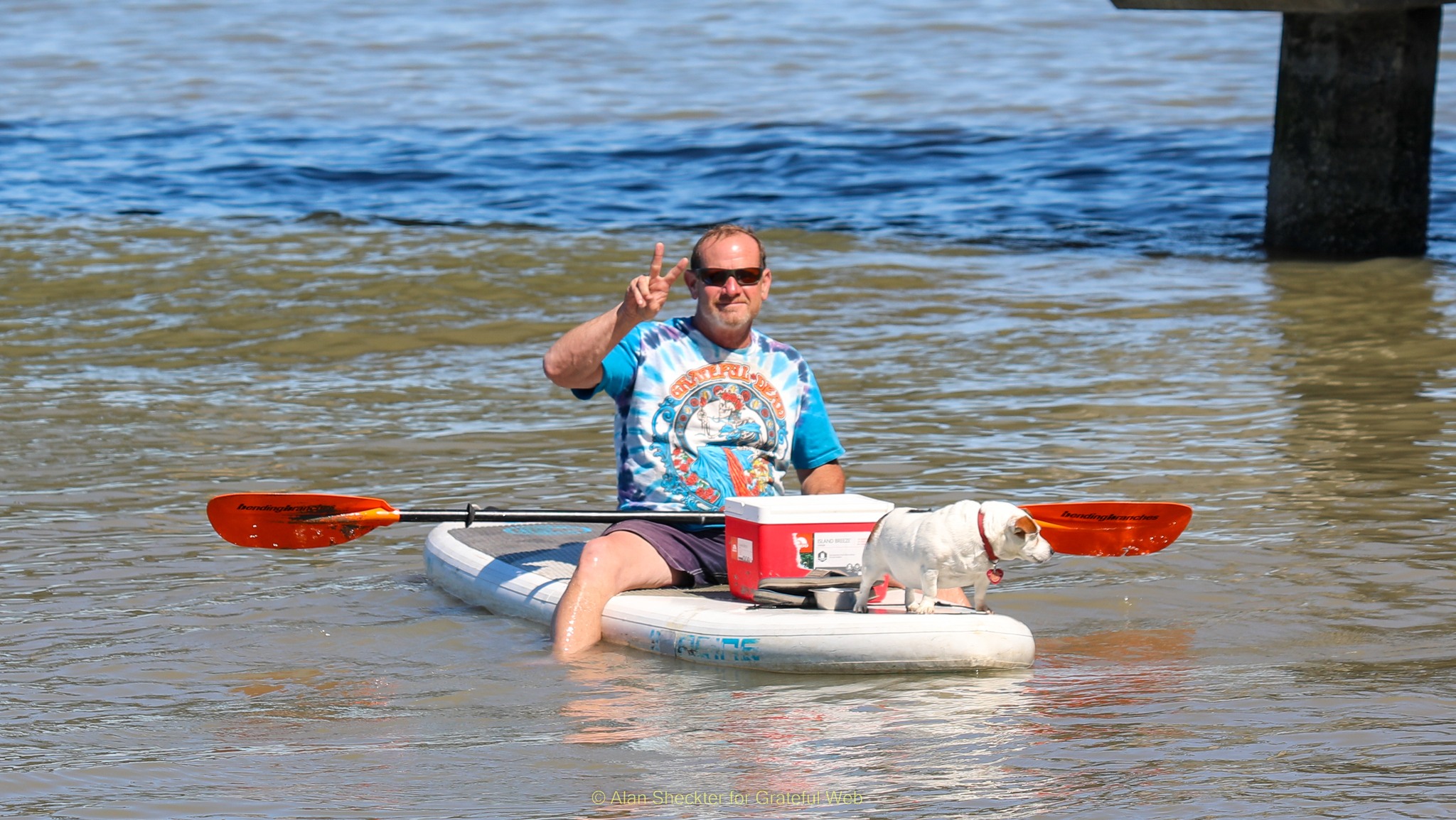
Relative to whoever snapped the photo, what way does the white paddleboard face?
facing the viewer and to the right of the viewer

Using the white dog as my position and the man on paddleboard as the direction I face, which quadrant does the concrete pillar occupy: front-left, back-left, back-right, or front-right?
front-right

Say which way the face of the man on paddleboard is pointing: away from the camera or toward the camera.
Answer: toward the camera

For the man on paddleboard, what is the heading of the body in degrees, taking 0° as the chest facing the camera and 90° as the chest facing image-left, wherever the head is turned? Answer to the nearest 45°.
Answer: approximately 0°
